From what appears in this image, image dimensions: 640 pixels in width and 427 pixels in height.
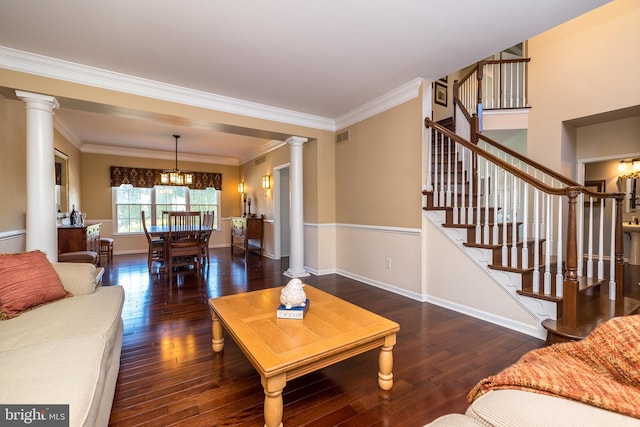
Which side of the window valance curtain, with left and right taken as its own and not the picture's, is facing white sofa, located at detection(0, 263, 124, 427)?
front

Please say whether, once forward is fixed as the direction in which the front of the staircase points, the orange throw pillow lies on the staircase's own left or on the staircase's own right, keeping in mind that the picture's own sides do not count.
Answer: on the staircase's own right

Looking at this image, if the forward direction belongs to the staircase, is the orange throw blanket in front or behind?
in front

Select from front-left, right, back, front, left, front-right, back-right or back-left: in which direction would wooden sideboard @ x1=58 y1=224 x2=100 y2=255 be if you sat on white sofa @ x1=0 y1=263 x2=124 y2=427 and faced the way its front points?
left

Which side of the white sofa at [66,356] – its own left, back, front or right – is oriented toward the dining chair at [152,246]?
left

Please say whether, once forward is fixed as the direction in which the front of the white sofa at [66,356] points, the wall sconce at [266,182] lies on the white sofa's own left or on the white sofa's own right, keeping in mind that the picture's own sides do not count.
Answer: on the white sofa's own left

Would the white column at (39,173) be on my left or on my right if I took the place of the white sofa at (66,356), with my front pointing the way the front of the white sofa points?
on my left

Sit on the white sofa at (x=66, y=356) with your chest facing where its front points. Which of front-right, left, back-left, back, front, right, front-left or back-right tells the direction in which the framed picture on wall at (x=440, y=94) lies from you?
front

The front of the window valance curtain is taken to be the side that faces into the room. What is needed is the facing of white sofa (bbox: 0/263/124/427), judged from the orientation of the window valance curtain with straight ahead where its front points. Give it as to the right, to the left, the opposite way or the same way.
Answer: to the left

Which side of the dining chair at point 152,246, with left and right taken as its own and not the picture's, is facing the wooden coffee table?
right

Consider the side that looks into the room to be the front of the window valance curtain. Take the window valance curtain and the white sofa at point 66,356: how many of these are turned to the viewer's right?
1

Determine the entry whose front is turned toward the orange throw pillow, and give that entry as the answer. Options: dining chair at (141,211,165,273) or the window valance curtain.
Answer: the window valance curtain

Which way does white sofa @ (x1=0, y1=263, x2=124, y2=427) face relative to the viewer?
to the viewer's right

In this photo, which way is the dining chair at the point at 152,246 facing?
to the viewer's right

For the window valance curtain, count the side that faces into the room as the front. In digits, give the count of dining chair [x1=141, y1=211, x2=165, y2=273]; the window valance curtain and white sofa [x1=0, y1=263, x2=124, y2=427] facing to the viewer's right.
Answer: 2
